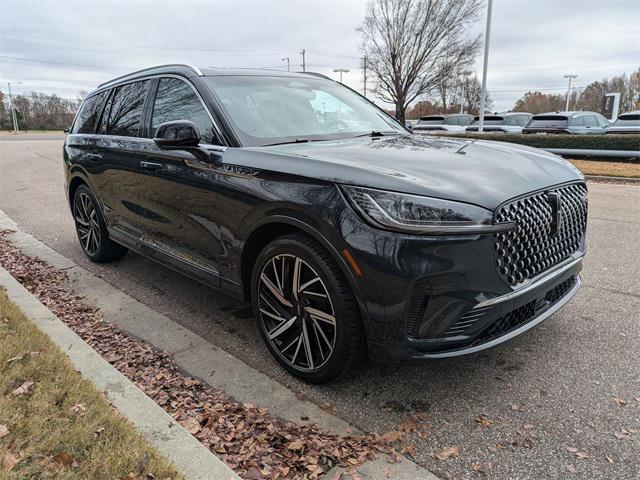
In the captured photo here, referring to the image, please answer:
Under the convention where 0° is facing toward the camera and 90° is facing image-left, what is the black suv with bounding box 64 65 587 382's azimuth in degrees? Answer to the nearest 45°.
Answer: approximately 315°

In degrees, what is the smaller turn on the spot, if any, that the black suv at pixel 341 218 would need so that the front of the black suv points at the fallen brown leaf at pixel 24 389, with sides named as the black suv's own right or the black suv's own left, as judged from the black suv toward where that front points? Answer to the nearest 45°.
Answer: approximately 135° to the black suv's own right

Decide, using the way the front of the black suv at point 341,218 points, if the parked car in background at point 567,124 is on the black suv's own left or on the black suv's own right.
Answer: on the black suv's own left

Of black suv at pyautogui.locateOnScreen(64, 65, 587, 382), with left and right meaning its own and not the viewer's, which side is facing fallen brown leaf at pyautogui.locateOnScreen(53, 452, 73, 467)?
right

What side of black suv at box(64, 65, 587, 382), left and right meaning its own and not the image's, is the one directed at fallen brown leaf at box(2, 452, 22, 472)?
right

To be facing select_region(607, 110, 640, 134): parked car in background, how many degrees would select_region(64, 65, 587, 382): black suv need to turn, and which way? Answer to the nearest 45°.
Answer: approximately 90° to its left

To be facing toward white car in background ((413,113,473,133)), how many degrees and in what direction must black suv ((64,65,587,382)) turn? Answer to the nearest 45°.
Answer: approximately 135° to its left

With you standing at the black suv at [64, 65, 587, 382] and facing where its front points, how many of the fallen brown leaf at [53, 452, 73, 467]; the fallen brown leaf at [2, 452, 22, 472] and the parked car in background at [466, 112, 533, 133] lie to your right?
2

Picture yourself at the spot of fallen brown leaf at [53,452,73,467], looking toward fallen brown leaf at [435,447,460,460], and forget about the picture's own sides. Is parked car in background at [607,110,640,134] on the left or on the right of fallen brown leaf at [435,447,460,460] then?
left

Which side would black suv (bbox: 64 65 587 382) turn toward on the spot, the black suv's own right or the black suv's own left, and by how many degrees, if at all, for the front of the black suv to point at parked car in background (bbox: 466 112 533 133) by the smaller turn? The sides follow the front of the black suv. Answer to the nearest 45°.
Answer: approximately 135° to the black suv's own left

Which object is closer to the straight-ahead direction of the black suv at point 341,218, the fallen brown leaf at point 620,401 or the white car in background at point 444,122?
the fallen brown leaf
